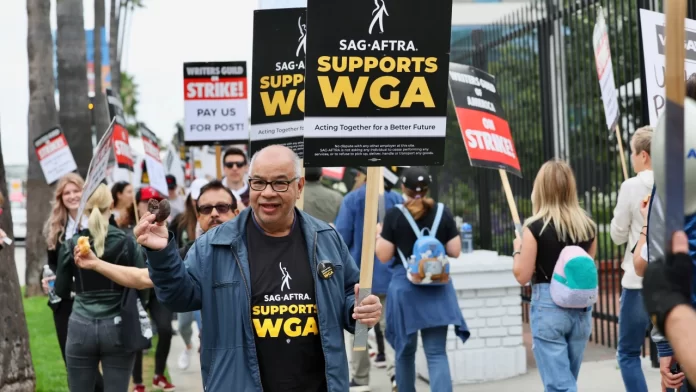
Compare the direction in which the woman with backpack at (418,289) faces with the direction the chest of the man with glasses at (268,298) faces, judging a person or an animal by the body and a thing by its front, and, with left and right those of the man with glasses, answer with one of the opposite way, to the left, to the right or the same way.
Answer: the opposite way

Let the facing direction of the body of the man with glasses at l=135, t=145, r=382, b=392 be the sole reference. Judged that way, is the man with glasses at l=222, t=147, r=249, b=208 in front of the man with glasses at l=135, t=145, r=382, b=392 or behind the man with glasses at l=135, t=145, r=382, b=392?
behind

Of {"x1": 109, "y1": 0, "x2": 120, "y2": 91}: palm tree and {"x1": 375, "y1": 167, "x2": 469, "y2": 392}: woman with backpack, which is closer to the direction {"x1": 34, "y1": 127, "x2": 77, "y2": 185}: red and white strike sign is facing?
the woman with backpack

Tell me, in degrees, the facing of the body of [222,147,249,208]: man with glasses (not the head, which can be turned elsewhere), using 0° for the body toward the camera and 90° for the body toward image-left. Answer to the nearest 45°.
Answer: approximately 0°

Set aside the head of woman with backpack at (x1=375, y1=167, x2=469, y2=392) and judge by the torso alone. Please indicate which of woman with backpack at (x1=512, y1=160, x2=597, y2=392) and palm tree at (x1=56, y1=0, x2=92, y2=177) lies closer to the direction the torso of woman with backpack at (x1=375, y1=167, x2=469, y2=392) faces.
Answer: the palm tree

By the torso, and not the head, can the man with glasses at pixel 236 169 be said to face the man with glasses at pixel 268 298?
yes

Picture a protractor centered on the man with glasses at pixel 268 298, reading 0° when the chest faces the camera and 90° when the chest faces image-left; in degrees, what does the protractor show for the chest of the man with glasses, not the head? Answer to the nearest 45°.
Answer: approximately 0°

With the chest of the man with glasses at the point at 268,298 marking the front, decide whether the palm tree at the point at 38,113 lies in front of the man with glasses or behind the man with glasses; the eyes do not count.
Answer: behind

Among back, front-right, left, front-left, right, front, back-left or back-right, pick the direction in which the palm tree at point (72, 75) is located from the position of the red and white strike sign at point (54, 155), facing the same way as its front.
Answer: back

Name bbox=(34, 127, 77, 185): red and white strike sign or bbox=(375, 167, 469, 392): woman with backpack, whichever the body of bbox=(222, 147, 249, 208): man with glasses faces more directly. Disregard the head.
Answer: the woman with backpack

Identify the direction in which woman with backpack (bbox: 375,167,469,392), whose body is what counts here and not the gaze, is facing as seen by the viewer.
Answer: away from the camera

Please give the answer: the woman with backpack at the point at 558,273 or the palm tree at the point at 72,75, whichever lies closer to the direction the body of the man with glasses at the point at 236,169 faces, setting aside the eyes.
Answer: the woman with backpack

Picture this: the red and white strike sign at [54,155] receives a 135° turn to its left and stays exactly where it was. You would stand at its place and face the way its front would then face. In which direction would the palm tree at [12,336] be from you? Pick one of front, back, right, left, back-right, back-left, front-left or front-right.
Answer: back-right
